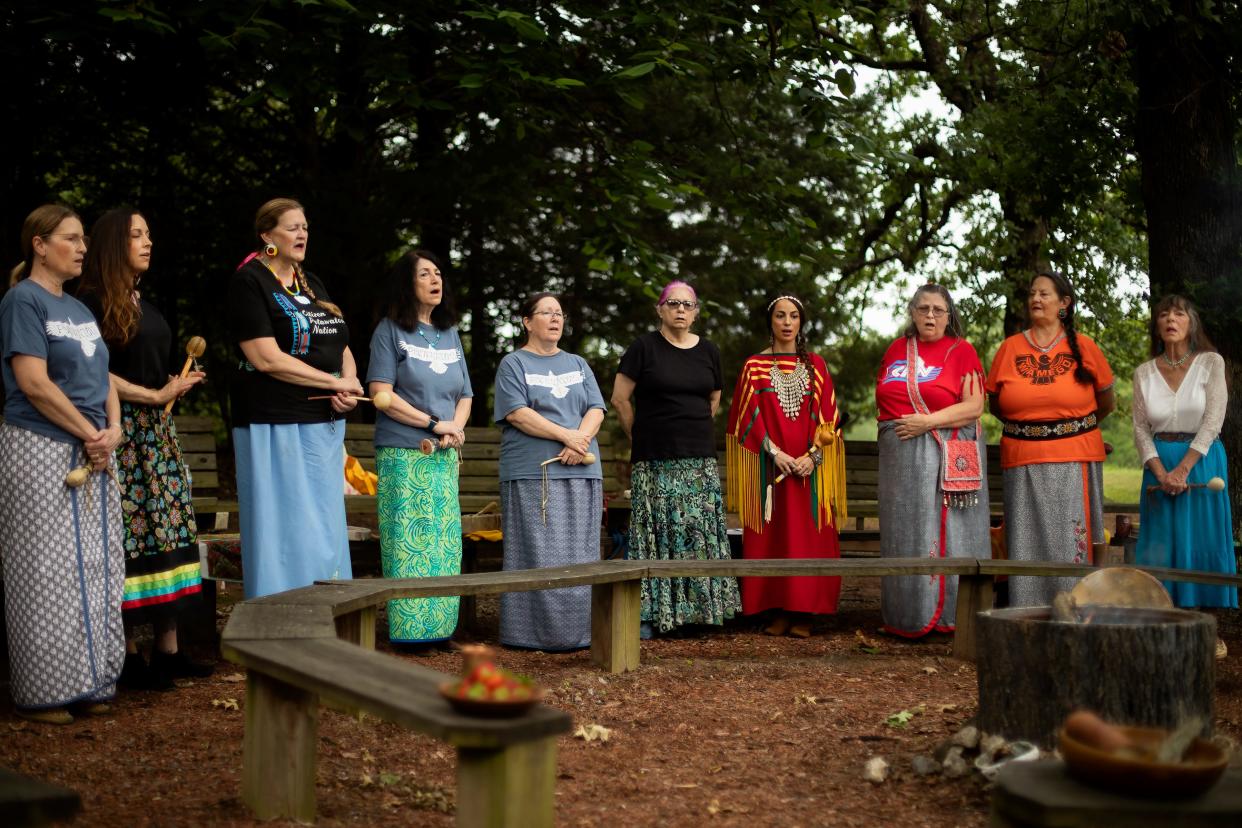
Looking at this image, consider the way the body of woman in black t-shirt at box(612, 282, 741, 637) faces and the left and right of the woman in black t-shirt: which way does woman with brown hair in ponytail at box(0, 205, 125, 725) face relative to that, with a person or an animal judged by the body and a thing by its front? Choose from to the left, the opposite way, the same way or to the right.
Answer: to the left

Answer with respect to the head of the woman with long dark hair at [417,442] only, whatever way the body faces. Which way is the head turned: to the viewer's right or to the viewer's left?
to the viewer's right

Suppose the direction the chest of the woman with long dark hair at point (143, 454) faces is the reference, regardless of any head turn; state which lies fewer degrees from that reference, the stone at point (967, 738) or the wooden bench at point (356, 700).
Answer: the stone

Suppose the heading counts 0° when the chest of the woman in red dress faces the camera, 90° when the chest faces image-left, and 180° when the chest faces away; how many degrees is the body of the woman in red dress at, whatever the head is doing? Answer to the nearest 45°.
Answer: approximately 0°

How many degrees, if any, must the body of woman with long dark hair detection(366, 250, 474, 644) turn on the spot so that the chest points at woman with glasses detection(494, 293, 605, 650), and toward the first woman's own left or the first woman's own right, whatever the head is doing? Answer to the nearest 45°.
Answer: approximately 90° to the first woman's own left

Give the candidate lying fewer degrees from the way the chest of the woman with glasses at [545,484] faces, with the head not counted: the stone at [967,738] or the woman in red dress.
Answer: the stone

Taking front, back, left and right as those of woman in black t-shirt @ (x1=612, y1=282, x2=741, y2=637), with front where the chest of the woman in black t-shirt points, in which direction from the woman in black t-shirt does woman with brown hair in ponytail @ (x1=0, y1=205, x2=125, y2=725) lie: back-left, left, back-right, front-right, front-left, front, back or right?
front-right

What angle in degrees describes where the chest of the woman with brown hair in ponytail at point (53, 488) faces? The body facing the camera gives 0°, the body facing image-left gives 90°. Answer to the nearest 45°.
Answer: approximately 315°

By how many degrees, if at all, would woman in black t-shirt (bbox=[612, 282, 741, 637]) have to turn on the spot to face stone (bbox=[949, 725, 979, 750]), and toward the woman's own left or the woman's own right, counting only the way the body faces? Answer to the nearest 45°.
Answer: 0° — they already face it

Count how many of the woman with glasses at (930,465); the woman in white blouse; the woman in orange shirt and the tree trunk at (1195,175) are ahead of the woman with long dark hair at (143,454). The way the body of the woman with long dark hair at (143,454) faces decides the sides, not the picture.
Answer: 4

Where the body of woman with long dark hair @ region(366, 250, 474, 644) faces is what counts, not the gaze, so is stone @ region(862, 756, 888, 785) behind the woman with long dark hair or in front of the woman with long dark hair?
in front

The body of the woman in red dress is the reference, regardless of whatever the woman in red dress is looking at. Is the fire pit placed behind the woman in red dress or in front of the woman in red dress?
in front

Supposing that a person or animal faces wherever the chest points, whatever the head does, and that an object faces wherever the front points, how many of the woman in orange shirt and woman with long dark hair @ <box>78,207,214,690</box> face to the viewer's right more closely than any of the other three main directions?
1

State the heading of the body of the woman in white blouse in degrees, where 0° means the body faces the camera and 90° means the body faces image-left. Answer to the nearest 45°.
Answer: approximately 0°
